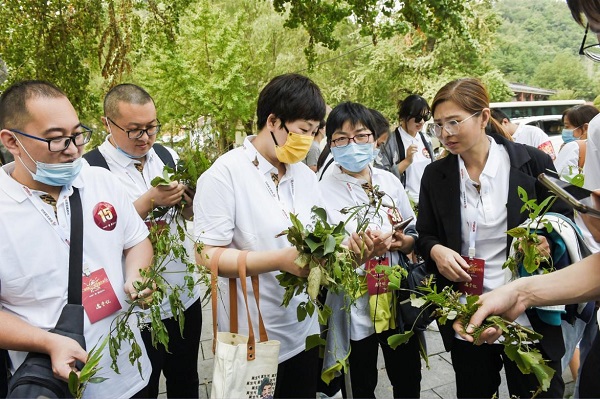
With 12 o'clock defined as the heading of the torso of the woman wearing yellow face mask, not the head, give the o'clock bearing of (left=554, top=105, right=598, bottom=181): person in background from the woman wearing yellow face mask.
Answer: The person in background is roughly at 9 o'clock from the woman wearing yellow face mask.

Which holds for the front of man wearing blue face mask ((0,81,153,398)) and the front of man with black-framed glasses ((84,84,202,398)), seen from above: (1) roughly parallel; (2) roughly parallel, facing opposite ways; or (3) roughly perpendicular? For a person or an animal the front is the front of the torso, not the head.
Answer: roughly parallel

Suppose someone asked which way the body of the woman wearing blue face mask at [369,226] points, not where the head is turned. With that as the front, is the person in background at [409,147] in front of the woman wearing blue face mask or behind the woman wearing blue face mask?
behind

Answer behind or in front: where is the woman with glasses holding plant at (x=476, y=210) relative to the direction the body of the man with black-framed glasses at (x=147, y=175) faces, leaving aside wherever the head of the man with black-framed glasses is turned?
in front

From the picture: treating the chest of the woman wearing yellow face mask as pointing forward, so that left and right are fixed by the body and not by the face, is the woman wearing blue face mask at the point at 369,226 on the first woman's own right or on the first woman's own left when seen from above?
on the first woman's own left

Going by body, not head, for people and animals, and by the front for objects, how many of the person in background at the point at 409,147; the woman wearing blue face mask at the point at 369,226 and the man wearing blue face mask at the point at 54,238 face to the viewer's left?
0

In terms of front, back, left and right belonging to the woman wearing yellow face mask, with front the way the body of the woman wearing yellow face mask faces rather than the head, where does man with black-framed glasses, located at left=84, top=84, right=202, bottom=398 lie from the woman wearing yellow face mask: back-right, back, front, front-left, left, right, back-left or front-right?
back

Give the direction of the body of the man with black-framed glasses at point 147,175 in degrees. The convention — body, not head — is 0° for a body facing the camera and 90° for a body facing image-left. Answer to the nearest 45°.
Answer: approximately 315°

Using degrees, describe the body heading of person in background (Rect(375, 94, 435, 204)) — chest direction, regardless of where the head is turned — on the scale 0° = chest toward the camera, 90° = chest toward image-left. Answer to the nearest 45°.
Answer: approximately 315°

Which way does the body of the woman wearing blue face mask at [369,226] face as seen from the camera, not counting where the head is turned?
toward the camera

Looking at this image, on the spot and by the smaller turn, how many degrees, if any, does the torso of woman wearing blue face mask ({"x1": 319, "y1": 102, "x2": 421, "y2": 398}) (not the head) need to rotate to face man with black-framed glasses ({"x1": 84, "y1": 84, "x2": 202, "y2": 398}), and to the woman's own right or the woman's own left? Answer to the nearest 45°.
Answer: approximately 90° to the woman's own right

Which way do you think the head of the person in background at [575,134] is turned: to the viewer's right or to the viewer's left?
to the viewer's left
